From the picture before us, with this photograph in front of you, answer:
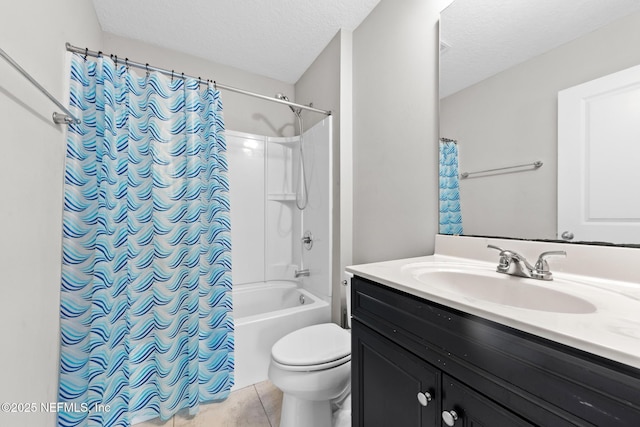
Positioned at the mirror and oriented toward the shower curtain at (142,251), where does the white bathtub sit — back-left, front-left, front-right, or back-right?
front-right

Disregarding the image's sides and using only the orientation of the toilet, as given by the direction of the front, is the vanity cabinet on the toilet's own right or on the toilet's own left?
on the toilet's own left

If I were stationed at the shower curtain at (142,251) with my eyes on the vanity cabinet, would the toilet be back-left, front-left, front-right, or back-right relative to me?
front-left

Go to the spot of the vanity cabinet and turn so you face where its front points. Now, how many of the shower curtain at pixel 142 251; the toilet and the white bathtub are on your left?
0

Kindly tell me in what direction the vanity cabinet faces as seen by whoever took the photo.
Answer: facing the viewer and to the left of the viewer

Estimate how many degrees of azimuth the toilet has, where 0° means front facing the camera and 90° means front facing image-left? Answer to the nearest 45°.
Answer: approximately 45°

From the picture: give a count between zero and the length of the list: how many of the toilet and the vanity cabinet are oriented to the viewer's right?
0

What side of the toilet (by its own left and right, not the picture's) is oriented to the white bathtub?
right

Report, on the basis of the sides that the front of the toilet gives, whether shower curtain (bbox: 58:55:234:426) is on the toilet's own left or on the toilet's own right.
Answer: on the toilet's own right
